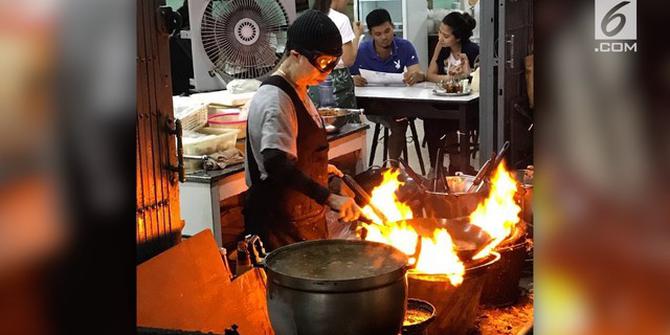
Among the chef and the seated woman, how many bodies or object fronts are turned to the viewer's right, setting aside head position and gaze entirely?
1

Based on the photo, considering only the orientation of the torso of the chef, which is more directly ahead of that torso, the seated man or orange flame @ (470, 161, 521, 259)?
the orange flame

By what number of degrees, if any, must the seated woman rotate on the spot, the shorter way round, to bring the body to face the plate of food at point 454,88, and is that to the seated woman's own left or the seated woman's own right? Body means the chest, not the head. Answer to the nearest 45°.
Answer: approximately 45° to the seated woman's own left

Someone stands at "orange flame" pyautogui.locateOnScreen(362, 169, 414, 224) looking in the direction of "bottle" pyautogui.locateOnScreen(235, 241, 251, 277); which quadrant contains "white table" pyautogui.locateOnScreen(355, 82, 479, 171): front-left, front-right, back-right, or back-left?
back-right

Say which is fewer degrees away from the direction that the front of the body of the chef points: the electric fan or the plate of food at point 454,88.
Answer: the plate of food

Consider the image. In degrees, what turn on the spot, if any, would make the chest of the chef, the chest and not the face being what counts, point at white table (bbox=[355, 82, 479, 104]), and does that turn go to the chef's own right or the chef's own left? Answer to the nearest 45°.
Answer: approximately 90° to the chef's own left

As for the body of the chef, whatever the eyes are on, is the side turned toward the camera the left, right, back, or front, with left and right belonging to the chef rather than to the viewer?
right

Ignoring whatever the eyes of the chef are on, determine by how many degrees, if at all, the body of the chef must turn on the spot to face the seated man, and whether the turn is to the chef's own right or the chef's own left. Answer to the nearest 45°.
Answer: approximately 90° to the chef's own left

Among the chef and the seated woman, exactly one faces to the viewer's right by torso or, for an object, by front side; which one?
the chef
